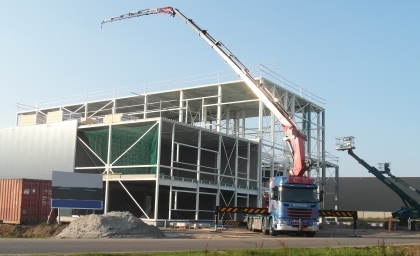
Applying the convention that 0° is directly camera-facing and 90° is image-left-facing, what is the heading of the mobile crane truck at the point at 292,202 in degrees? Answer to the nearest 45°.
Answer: approximately 0°

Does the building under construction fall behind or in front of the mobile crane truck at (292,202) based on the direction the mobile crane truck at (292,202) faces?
behind

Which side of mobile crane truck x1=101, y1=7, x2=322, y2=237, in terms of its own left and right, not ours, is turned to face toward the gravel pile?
right

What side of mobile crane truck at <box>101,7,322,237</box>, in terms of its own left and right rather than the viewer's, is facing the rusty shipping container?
right

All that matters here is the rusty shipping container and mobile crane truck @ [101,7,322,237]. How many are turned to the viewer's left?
0
